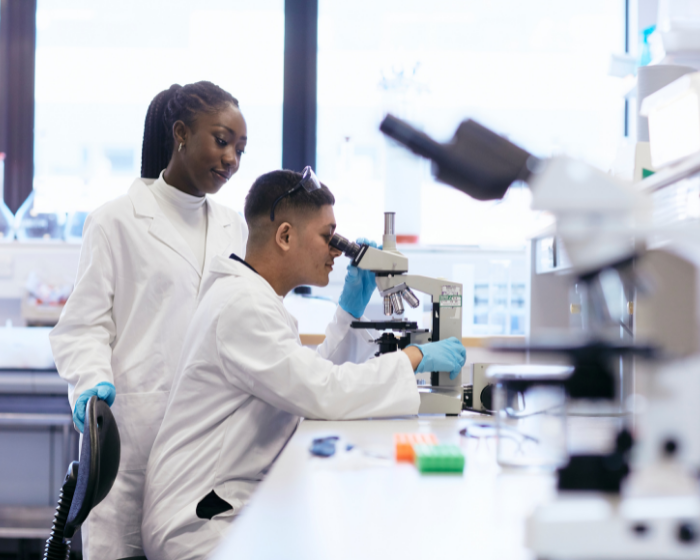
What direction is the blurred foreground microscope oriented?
to the viewer's left

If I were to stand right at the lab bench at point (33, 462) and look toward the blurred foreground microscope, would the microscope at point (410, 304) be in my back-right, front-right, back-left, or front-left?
front-left

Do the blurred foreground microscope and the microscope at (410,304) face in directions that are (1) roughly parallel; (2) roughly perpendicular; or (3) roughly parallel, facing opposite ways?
roughly parallel

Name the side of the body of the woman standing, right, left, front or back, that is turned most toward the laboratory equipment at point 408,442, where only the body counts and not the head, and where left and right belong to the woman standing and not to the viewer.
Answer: front

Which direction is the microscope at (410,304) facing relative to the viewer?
to the viewer's left

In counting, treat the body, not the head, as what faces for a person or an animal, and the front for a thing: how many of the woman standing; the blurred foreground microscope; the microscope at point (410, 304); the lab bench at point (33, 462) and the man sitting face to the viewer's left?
2

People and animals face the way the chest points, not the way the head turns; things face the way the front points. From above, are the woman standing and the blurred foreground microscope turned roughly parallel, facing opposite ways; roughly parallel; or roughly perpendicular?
roughly parallel, facing opposite ways

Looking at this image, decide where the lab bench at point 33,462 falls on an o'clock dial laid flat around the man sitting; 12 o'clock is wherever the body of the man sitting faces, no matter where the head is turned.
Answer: The lab bench is roughly at 8 o'clock from the man sitting.

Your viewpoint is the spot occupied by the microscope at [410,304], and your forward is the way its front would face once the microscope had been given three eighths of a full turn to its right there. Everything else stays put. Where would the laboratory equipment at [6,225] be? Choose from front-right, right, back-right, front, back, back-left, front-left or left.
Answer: left

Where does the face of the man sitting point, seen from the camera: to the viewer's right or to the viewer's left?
to the viewer's right

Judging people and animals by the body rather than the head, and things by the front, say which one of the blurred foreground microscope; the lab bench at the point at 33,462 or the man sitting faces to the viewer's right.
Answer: the man sitting

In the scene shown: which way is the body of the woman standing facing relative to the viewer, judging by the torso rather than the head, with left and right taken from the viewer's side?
facing the viewer and to the right of the viewer

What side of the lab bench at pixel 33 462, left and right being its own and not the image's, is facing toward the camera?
front

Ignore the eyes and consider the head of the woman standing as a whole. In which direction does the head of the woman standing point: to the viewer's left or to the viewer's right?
to the viewer's right

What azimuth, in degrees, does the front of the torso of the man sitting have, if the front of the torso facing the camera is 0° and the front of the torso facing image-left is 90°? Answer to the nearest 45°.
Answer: approximately 270°
